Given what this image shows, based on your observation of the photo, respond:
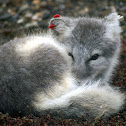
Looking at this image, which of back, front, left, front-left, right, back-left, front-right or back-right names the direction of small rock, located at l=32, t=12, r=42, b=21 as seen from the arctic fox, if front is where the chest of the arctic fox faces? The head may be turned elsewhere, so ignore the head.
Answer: back-left

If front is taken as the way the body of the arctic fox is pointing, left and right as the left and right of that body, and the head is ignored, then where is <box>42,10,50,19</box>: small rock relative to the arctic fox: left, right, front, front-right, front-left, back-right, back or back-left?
back-left

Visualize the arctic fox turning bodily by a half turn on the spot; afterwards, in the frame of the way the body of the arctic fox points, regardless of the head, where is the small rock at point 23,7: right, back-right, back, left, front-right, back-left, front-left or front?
front-right

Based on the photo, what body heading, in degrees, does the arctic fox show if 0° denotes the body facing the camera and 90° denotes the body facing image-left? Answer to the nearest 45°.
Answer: approximately 315°

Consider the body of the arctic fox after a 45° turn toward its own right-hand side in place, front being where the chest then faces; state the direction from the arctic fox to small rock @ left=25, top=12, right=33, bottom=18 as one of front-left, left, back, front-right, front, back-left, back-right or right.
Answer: back
